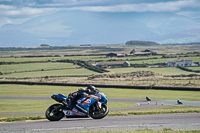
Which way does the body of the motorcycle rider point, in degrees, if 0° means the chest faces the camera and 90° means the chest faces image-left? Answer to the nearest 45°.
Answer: approximately 270°

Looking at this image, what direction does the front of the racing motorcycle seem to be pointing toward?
to the viewer's right
